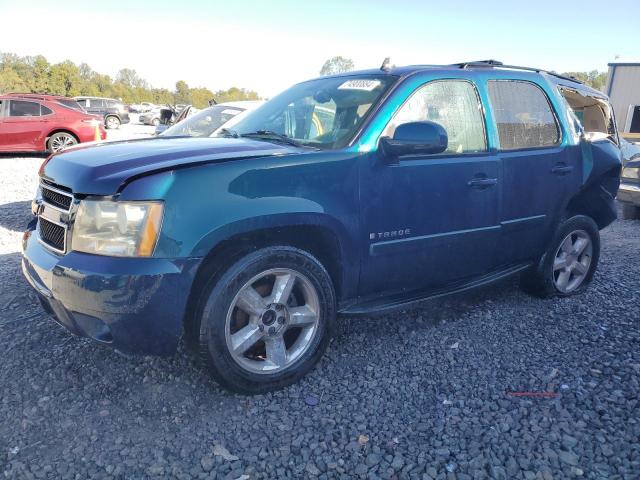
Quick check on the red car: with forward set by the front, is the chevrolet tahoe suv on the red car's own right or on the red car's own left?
on the red car's own left

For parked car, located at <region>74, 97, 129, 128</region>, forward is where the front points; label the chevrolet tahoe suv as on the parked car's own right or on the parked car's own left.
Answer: on the parked car's own left

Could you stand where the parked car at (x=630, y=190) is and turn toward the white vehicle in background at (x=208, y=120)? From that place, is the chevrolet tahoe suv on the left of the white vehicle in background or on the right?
left

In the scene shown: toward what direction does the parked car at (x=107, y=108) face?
to the viewer's left

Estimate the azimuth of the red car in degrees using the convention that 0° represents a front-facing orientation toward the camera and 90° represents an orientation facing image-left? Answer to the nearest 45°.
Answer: approximately 90°

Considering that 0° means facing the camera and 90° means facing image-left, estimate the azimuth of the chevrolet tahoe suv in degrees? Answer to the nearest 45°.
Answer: approximately 45°

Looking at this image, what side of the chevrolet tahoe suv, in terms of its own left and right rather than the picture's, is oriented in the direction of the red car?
right

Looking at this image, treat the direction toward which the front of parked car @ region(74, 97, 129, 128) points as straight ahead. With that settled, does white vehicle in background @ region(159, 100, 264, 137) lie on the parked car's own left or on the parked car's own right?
on the parked car's own left
